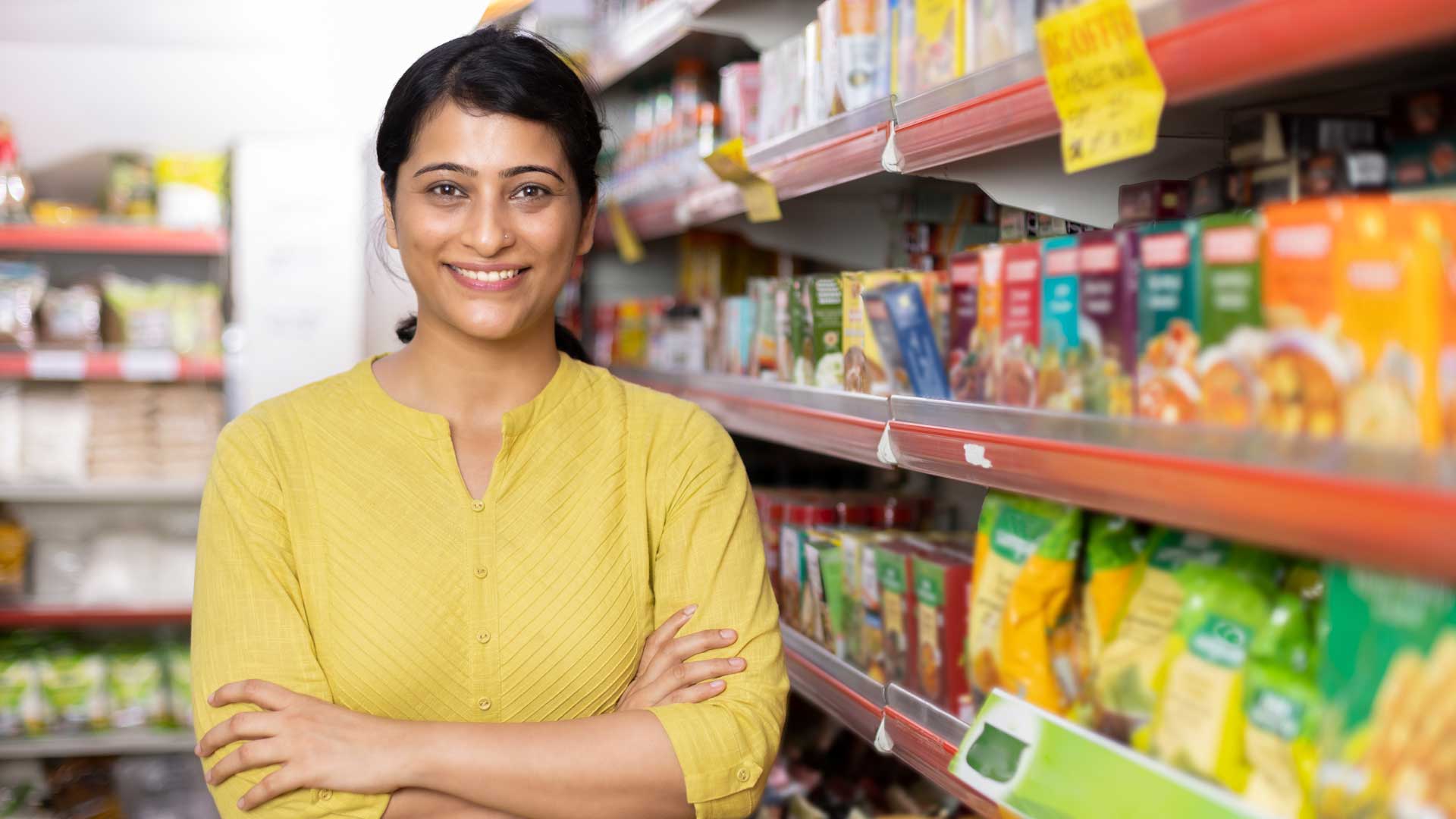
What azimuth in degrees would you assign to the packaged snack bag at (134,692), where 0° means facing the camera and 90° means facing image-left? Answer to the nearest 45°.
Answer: approximately 0°

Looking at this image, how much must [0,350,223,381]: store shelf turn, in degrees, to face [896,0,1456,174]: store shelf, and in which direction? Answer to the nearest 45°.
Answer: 0° — it already faces it

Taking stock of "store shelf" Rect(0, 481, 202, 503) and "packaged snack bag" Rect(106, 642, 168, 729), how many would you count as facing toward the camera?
2

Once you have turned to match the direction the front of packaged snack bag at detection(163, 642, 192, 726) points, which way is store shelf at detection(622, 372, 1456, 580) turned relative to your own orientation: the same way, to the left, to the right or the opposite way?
to the right

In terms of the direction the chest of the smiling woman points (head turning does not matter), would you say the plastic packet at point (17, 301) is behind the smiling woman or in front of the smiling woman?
behind

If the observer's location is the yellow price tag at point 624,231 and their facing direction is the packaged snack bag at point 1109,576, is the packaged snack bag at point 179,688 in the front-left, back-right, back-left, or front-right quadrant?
back-right

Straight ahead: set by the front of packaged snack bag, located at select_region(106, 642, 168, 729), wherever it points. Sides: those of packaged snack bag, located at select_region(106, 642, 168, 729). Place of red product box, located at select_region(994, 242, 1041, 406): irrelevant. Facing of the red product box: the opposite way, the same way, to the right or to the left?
to the right

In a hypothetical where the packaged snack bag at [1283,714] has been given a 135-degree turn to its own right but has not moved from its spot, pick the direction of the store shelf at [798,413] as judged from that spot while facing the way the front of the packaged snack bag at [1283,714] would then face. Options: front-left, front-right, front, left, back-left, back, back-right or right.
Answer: front-left

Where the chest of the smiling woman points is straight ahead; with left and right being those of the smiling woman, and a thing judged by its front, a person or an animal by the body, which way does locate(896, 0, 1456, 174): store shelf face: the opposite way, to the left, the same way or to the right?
to the right
